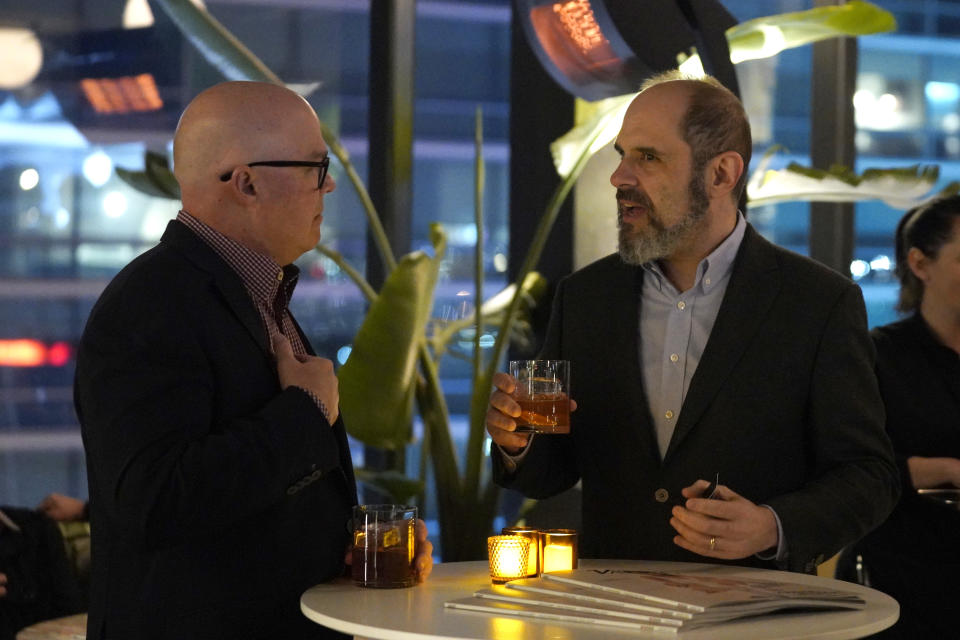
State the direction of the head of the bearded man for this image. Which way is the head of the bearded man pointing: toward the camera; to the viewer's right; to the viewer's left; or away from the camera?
to the viewer's left

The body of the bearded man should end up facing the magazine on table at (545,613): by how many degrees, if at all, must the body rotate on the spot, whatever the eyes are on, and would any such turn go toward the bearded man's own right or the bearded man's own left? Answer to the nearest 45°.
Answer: approximately 45° to the bearded man's own left

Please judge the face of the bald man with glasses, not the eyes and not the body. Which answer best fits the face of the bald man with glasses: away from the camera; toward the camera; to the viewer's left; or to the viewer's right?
to the viewer's right

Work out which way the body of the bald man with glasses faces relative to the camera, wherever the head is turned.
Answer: to the viewer's right

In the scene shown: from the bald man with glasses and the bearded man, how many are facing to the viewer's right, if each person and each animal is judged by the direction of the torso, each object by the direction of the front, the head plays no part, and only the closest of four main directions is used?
1

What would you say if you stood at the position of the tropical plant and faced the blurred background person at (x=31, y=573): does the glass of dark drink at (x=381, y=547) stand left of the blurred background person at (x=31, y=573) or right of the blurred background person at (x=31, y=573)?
left
